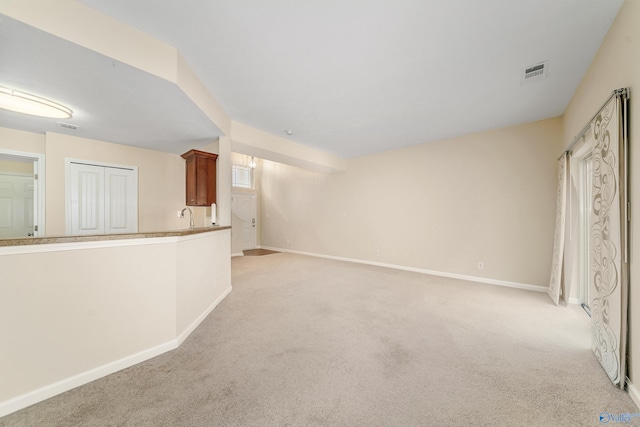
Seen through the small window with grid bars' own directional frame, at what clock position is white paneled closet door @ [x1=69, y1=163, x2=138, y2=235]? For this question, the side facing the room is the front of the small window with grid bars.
The white paneled closet door is roughly at 1 o'clock from the small window with grid bars.

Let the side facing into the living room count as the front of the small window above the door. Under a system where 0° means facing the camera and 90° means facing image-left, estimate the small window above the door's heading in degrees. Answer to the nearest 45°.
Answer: approximately 0°

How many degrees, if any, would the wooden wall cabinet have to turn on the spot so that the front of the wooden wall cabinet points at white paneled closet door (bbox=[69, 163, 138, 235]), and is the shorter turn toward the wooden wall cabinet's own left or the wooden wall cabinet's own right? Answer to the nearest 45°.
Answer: approximately 45° to the wooden wall cabinet's own right

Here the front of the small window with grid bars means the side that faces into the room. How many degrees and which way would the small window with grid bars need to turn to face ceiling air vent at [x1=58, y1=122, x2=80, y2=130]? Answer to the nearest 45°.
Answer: approximately 45° to its right

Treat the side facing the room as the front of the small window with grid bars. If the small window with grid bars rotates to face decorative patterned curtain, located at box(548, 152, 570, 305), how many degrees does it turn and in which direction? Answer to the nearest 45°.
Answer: approximately 45° to its left

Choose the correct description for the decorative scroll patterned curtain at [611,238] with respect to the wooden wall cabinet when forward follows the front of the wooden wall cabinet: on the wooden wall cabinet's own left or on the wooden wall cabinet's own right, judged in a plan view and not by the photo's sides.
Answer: on the wooden wall cabinet's own left
